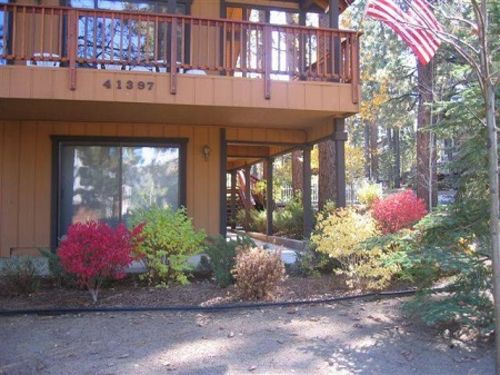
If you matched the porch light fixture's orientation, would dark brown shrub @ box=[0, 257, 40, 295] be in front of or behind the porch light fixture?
in front

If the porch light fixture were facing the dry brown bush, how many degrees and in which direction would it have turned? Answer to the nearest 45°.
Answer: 0° — it already faces it

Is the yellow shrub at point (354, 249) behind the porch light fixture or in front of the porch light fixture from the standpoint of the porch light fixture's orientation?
in front

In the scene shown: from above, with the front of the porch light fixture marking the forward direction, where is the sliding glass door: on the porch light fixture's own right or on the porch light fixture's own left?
on the porch light fixture's own right

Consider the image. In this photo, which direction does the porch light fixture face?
toward the camera

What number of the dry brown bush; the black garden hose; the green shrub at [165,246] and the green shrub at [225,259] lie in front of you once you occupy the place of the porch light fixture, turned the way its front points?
4

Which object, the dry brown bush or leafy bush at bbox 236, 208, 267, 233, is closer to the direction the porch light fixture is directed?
the dry brown bush

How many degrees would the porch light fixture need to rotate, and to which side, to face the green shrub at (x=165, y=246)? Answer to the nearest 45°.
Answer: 0° — it already faces it

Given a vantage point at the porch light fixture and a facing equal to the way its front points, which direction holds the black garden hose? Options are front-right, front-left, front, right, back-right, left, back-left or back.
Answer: front
